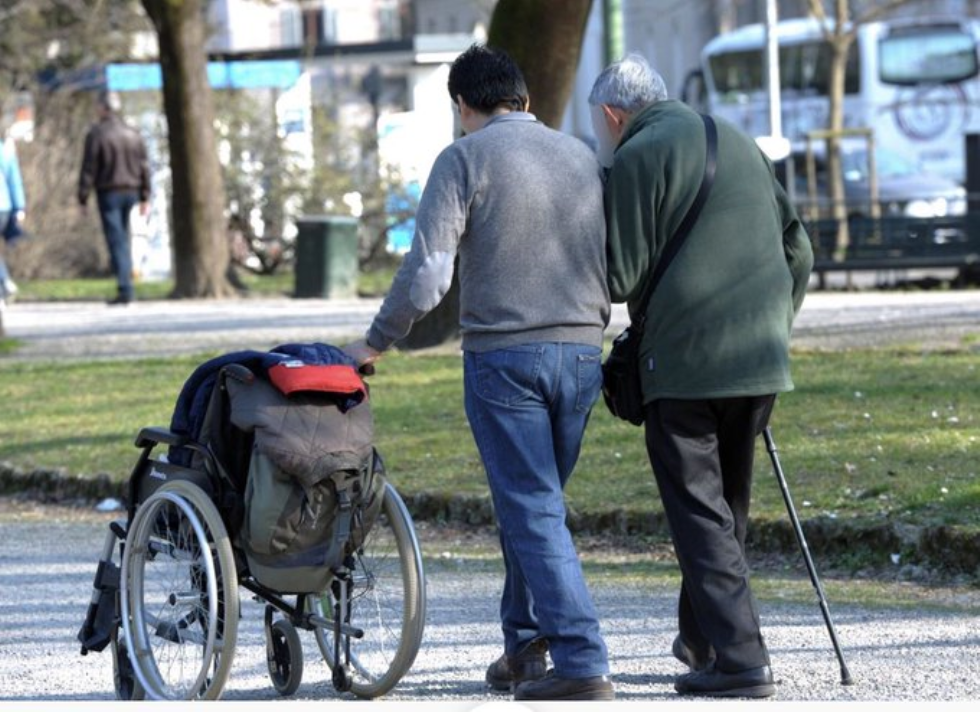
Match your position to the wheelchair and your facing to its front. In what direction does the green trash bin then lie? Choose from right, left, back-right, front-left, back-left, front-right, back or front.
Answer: front-right

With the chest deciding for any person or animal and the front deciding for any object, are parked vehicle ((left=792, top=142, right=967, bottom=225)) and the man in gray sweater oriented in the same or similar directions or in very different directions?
very different directions

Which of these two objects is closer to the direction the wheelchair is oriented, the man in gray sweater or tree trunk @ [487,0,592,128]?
the tree trunk

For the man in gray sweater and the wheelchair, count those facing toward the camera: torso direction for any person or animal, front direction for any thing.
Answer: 0

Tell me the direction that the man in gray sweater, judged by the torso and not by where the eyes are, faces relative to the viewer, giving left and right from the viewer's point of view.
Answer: facing away from the viewer and to the left of the viewer

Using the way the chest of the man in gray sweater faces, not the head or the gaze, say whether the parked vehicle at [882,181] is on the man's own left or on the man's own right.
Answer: on the man's own right

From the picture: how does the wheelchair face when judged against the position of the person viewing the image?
facing away from the viewer and to the left of the viewer

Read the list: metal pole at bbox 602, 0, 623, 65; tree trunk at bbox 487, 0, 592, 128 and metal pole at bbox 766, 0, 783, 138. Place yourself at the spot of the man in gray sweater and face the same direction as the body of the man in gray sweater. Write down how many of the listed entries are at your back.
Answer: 0

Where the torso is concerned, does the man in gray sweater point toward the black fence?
no

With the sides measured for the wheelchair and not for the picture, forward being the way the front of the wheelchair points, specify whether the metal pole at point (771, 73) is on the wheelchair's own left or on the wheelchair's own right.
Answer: on the wheelchair's own right

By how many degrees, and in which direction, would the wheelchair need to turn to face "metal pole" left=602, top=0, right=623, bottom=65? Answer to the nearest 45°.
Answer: approximately 45° to its right

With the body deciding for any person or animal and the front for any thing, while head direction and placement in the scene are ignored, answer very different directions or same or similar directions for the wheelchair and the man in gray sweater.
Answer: same or similar directions

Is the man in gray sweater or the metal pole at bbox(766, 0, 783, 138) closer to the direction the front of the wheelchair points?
the metal pole

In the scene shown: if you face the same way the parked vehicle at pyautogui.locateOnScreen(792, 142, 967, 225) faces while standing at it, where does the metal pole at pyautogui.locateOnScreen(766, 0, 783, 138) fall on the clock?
The metal pole is roughly at 2 o'clock from the parked vehicle.
